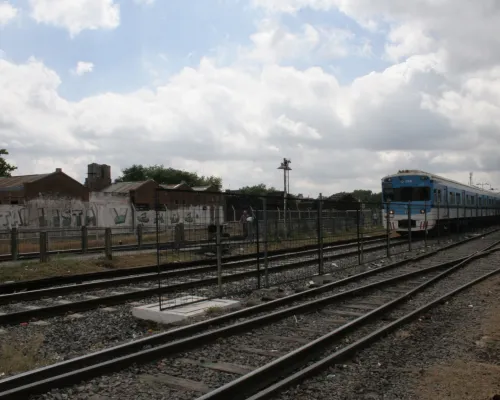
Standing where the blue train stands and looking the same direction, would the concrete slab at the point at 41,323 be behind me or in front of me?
in front

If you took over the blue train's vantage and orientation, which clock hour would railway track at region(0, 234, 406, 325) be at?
The railway track is roughly at 11 o'clock from the blue train.

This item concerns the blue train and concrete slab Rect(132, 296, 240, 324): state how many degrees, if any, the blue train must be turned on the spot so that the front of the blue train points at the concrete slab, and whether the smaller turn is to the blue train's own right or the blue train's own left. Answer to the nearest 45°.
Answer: approximately 45° to the blue train's own left

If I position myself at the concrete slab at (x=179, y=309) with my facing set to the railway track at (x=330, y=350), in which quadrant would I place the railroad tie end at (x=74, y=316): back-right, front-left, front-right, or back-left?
back-right

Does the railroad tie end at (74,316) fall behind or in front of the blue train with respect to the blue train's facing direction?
in front

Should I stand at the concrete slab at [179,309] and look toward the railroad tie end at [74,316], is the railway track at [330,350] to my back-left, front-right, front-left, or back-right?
back-left

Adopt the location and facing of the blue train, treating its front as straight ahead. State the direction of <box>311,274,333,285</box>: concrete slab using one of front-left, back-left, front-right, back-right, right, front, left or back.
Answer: front-left
